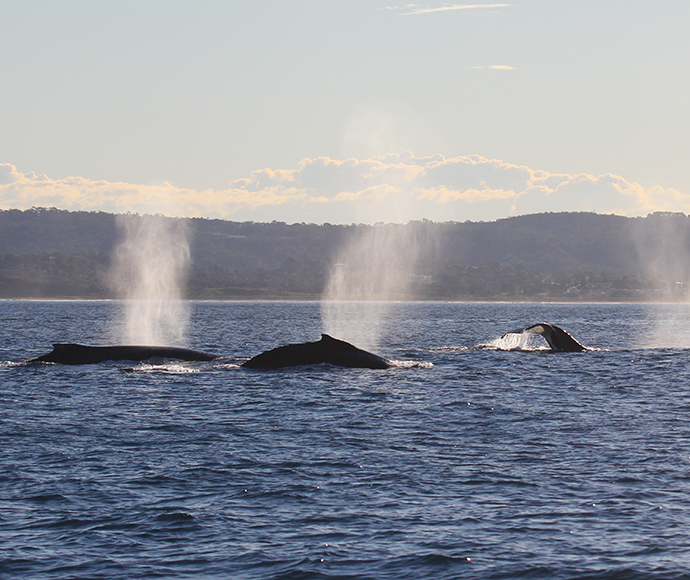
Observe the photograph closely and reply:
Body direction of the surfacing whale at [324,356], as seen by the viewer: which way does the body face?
to the viewer's right

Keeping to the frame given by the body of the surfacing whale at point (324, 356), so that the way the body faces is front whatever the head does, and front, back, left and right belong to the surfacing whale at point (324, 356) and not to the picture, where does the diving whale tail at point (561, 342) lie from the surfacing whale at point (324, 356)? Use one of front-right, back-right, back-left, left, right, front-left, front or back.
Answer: front-left

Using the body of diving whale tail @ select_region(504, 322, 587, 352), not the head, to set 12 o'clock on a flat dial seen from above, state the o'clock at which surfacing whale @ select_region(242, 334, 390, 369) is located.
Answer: surfacing whale @ select_region(242, 334, 390, 369) is roughly at 4 o'clock from diving whale tail @ select_region(504, 322, 587, 352).

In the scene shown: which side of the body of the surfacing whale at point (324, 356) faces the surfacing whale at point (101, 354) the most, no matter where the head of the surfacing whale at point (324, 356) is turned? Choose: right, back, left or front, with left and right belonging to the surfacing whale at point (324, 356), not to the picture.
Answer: back

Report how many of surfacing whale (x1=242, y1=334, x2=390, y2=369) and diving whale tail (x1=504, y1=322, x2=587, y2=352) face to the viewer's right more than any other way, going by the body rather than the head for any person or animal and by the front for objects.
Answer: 2

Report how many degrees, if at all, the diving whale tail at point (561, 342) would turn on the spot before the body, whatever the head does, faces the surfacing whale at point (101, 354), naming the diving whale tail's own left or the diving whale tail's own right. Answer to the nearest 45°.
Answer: approximately 135° to the diving whale tail's own right
